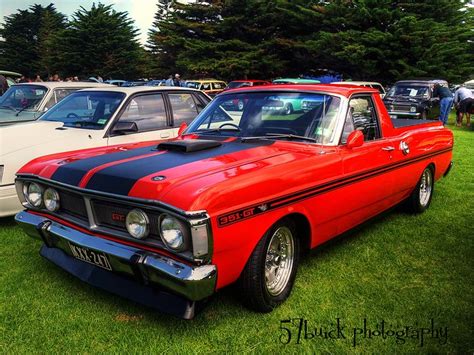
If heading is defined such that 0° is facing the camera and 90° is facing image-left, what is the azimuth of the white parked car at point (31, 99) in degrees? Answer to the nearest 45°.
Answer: approximately 45°

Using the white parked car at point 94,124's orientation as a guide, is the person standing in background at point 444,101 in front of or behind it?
behind

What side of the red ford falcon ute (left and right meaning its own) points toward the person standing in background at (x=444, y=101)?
back

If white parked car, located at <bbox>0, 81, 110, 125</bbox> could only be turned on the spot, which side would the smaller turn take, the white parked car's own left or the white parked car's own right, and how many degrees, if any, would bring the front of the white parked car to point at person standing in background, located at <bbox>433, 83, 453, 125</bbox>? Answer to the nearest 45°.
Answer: approximately 135° to the white parked car's own left

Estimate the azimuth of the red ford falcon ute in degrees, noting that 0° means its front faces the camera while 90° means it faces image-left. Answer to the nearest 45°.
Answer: approximately 45°

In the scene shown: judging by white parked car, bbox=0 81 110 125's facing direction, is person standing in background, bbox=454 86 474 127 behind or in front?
behind

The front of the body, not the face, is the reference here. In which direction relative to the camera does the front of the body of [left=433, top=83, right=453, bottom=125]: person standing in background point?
to the viewer's left
